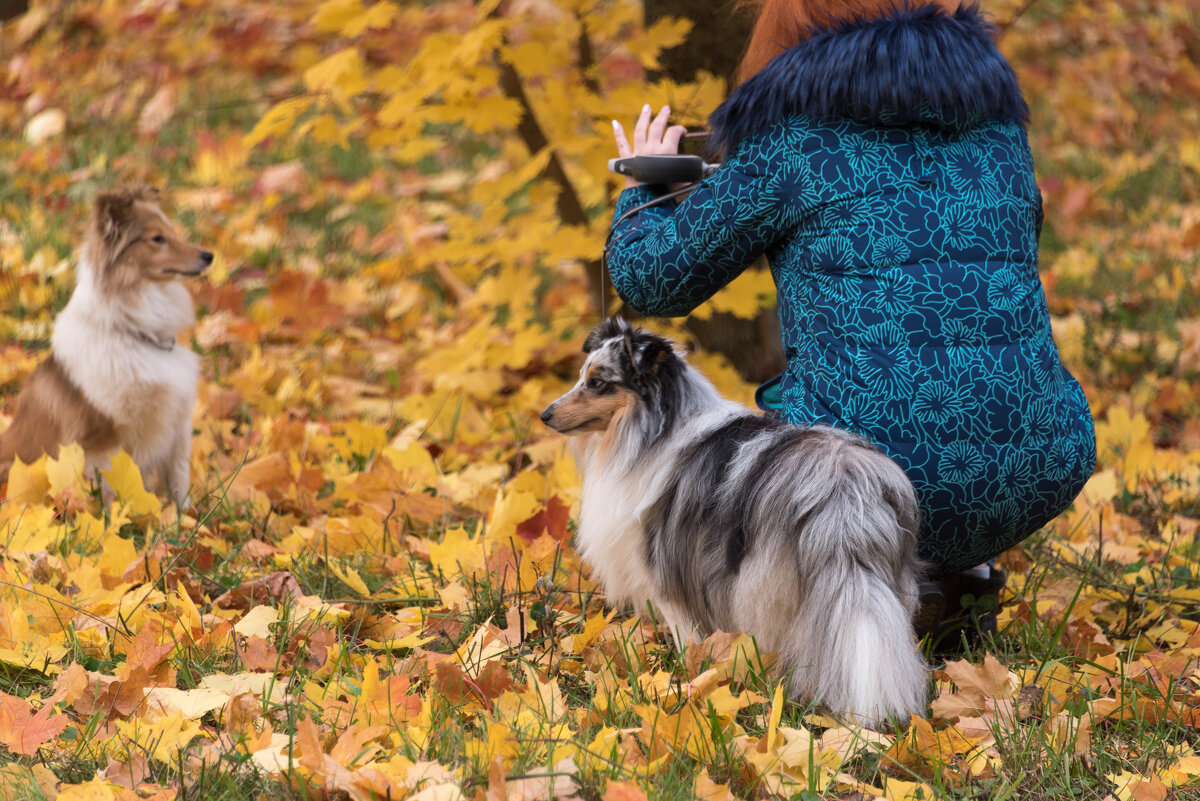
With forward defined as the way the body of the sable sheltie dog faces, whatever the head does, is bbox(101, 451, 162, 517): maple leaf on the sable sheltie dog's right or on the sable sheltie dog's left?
on the sable sheltie dog's right

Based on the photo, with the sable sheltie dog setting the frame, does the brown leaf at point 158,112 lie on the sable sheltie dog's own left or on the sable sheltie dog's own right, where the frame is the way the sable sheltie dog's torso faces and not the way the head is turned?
on the sable sheltie dog's own left

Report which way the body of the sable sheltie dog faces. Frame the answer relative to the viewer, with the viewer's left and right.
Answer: facing to the right of the viewer
